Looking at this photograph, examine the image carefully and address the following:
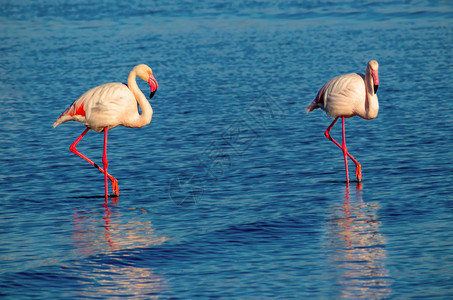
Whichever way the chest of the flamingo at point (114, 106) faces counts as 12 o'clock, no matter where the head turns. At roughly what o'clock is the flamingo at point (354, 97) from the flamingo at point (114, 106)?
the flamingo at point (354, 97) is roughly at 12 o'clock from the flamingo at point (114, 106).

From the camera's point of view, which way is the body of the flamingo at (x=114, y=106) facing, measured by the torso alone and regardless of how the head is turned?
to the viewer's right
